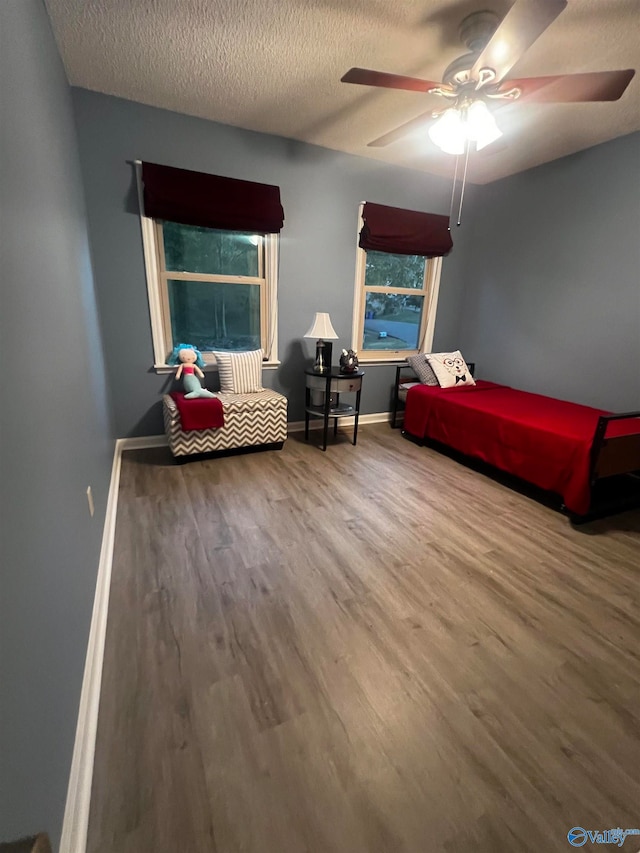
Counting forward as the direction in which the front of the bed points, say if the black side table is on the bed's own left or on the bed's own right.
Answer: on the bed's own right

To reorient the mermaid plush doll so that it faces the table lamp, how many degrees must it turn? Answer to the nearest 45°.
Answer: approximately 90° to its left

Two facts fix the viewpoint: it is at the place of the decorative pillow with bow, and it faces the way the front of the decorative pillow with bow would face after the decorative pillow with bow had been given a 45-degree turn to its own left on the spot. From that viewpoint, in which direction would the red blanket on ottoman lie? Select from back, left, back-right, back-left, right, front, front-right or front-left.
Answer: back-right

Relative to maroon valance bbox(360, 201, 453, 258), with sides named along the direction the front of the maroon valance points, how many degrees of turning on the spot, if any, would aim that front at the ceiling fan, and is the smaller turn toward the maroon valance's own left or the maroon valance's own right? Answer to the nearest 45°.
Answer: approximately 45° to the maroon valance's own right

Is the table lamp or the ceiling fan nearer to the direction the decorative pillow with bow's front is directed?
the ceiling fan

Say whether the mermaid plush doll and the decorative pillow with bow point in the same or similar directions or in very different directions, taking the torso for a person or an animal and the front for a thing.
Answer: same or similar directions

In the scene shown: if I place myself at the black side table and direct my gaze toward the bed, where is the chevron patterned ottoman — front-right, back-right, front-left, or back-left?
back-right

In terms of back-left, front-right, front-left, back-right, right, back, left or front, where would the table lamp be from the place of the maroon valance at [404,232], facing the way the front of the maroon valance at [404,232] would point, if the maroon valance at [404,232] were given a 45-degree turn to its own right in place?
front-right

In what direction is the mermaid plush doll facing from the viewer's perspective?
toward the camera

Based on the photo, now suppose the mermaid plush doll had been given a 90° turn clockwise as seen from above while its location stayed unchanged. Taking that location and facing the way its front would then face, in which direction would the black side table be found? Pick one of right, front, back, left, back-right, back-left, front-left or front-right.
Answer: back

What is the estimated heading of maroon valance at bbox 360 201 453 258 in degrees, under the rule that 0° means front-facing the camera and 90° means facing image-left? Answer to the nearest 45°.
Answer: approximately 315°

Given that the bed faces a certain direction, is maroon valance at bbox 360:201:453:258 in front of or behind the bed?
behind

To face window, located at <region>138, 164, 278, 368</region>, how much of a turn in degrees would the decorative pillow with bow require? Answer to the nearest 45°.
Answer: approximately 90° to its right

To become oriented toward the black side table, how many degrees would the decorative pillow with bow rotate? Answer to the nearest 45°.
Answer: approximately 90° to its right

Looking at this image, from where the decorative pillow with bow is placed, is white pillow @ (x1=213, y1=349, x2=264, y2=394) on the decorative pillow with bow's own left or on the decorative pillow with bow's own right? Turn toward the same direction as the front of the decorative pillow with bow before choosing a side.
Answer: on the decorative pillow with bow's own right
